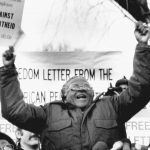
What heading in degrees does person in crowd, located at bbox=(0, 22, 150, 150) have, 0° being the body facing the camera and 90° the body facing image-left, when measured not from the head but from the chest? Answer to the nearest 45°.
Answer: approximately 0°

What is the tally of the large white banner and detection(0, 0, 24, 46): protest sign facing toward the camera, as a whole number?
2

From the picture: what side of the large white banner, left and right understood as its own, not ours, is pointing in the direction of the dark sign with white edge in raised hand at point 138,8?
left

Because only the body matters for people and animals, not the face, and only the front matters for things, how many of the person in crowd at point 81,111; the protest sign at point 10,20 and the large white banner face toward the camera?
3

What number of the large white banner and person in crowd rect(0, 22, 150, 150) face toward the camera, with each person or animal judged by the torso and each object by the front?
2

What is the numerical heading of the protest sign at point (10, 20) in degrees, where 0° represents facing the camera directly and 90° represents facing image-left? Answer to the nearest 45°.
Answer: approximately 0°
